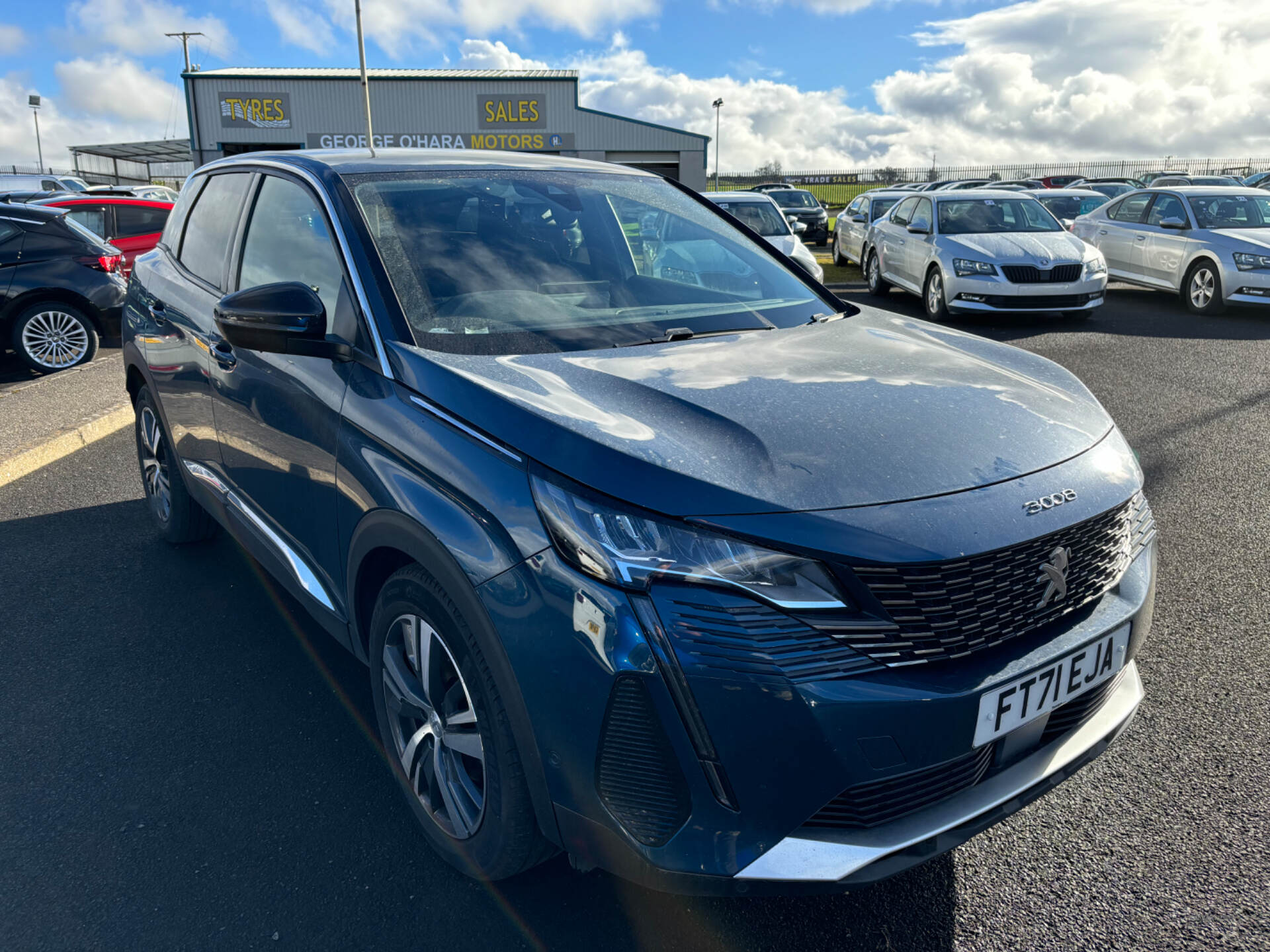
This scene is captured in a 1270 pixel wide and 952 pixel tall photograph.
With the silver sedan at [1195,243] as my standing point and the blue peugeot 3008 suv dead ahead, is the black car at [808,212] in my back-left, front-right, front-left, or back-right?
back-right

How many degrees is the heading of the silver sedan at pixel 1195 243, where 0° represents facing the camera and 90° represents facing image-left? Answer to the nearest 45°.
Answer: approximately 315°

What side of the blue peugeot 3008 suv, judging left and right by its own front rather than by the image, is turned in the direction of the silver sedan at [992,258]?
left

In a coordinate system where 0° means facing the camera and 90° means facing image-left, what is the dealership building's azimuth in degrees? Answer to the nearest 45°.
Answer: approximately 0°

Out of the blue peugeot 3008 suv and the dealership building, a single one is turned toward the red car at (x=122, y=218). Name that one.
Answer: the dealership building

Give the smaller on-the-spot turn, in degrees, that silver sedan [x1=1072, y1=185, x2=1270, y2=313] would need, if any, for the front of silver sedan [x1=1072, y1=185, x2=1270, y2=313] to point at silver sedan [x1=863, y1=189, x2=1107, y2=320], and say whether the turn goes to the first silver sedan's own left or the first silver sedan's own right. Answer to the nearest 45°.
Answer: approximately 90° to the first silver sedan's own right

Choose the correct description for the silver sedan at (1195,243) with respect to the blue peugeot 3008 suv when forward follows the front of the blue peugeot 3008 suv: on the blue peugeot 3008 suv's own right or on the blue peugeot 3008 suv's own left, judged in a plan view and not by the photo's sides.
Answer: on the blue peugeot 3008 suv's own left

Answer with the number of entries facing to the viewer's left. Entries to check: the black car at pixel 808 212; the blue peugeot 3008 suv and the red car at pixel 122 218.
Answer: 1

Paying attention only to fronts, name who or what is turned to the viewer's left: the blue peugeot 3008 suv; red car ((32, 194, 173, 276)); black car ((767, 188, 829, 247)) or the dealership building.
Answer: the red car

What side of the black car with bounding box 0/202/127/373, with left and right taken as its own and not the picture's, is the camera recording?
left

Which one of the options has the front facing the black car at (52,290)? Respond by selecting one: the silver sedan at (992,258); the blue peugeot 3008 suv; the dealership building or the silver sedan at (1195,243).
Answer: the dealership building

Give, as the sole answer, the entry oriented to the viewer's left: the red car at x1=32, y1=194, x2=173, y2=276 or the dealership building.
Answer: the red car

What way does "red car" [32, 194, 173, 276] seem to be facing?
to the viewer's left

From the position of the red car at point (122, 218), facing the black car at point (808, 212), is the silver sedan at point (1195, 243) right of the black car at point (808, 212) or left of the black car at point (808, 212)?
right

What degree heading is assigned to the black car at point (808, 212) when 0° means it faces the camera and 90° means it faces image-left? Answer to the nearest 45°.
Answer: approximately 315°

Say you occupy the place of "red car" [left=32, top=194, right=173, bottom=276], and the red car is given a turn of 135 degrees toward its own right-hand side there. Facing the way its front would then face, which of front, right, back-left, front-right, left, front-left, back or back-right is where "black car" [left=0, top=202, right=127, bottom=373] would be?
back-right
